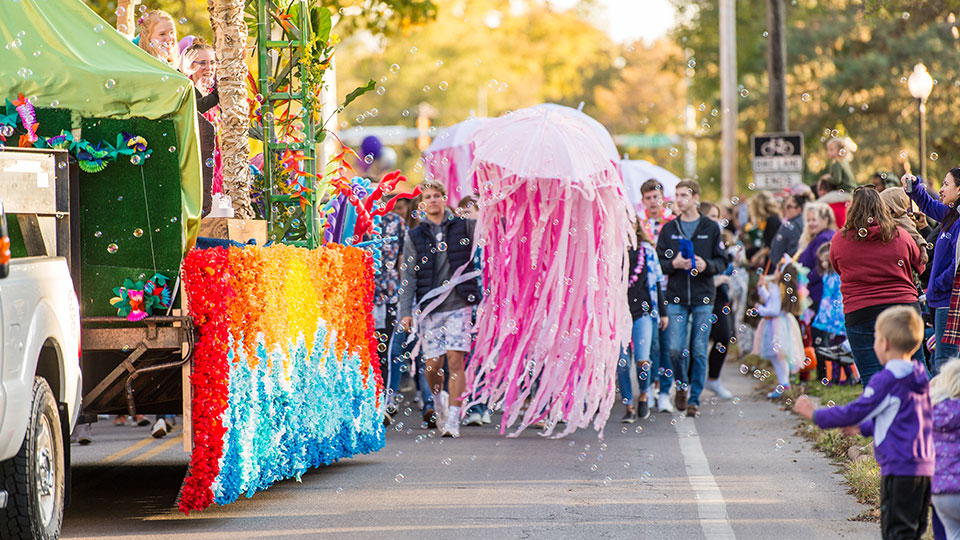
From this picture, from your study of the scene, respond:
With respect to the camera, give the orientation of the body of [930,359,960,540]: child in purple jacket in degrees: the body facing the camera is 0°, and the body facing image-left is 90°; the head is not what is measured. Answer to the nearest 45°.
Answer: approximately 135°

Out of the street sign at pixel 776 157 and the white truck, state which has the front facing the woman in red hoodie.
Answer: the street sign

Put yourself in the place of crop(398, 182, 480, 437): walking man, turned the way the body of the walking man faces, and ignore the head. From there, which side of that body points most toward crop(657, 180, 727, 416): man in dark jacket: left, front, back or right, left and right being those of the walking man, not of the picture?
left

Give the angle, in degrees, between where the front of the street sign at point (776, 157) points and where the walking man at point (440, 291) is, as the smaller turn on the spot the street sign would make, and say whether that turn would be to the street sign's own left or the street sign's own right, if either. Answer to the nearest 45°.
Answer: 0° — it already faces them

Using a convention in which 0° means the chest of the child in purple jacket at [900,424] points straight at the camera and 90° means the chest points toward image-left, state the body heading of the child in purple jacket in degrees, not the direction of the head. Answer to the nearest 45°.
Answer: approximately 135°

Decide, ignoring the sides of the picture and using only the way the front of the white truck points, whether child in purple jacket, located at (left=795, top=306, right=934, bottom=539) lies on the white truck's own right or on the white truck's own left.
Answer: on the white truck's own left

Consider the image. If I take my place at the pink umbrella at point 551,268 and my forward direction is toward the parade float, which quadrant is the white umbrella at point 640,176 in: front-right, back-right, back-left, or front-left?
back-right

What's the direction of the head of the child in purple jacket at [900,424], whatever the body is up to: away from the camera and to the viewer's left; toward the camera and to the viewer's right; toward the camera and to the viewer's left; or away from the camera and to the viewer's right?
away from the camera and to the viewer's left

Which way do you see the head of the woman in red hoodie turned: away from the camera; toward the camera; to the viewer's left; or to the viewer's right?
away from the camera

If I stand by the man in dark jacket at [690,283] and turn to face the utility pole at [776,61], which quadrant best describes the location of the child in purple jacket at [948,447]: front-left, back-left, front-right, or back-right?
back-right
